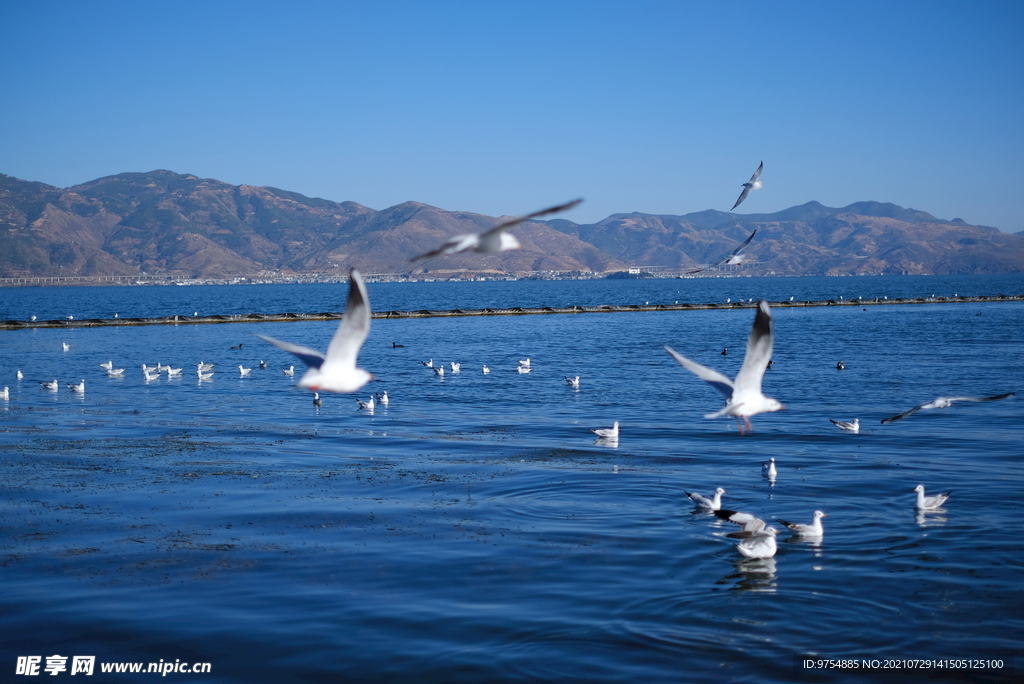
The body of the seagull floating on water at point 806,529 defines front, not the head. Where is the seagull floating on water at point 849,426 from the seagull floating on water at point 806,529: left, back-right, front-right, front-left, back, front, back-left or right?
left

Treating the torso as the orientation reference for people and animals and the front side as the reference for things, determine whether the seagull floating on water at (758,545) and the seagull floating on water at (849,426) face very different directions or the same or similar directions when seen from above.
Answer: same or similar directions

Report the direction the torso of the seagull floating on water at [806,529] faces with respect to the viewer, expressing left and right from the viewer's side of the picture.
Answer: facing to the right of the viewer

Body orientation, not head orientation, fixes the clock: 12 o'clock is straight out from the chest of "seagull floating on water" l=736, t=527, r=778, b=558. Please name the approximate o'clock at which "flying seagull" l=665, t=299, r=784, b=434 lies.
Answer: The flying seagull is roughly at 3 o'clock from the seagull floating on water.

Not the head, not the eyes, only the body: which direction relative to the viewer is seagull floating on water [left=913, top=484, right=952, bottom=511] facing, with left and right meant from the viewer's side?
facing to the left of the viewer

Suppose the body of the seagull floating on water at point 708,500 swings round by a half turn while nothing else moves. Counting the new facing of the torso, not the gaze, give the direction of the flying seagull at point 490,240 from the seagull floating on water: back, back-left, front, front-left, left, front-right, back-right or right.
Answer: left
